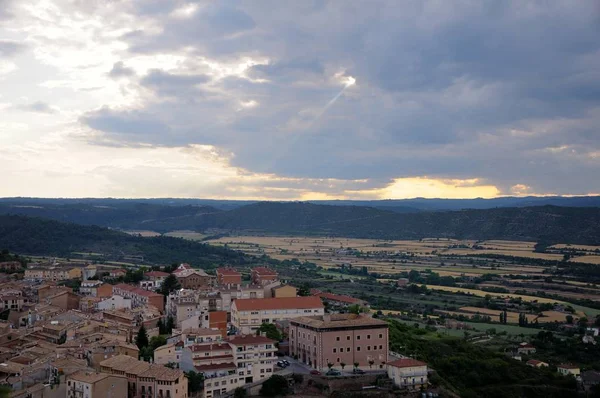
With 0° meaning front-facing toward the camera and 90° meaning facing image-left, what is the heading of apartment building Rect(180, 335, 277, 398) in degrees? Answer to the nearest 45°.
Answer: approximately 315°

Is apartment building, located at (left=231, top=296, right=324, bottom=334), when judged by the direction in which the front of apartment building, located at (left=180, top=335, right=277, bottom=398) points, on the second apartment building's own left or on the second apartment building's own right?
on the second apartment building's own left

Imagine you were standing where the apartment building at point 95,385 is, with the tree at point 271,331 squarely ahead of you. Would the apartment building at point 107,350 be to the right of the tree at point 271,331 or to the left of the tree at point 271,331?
left

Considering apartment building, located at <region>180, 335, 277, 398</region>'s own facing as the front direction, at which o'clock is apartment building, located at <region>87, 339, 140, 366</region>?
apartment building, located at <region>87, 339, 140, 366</region> is roughly at 5 o'clock from apartment building, located at <region>180, 335, 277, 398</region>.

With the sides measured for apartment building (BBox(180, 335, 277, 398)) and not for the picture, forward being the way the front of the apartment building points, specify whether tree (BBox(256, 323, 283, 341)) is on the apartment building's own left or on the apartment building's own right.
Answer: on the apartment building's own left

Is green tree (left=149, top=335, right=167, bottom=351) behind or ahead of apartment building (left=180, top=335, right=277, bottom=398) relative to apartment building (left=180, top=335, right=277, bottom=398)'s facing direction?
behind

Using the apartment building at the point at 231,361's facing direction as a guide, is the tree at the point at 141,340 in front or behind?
behind

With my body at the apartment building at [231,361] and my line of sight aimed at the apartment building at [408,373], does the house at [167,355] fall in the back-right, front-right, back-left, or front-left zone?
back-left

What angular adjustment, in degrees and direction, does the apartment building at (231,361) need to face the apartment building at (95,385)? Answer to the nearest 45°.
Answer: approximately 90° to its right

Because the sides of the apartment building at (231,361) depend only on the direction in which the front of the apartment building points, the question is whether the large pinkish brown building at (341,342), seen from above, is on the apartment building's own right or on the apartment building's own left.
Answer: on the apartment building's own left

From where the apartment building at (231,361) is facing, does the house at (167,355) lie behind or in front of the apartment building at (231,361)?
behind

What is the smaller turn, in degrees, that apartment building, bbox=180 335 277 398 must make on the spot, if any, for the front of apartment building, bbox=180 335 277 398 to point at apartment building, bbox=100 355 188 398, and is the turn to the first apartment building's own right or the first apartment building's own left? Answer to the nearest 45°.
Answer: approximately 90° to the first apartment building's own right
